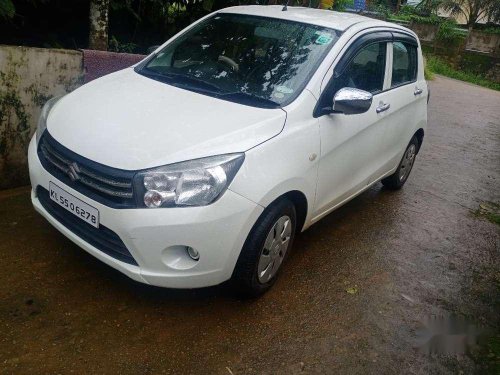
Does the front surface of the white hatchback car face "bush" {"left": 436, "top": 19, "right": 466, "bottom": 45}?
no

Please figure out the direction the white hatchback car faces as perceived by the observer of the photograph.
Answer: facing the viewer and to the left of the viewer

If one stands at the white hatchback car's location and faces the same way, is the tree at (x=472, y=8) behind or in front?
behind
